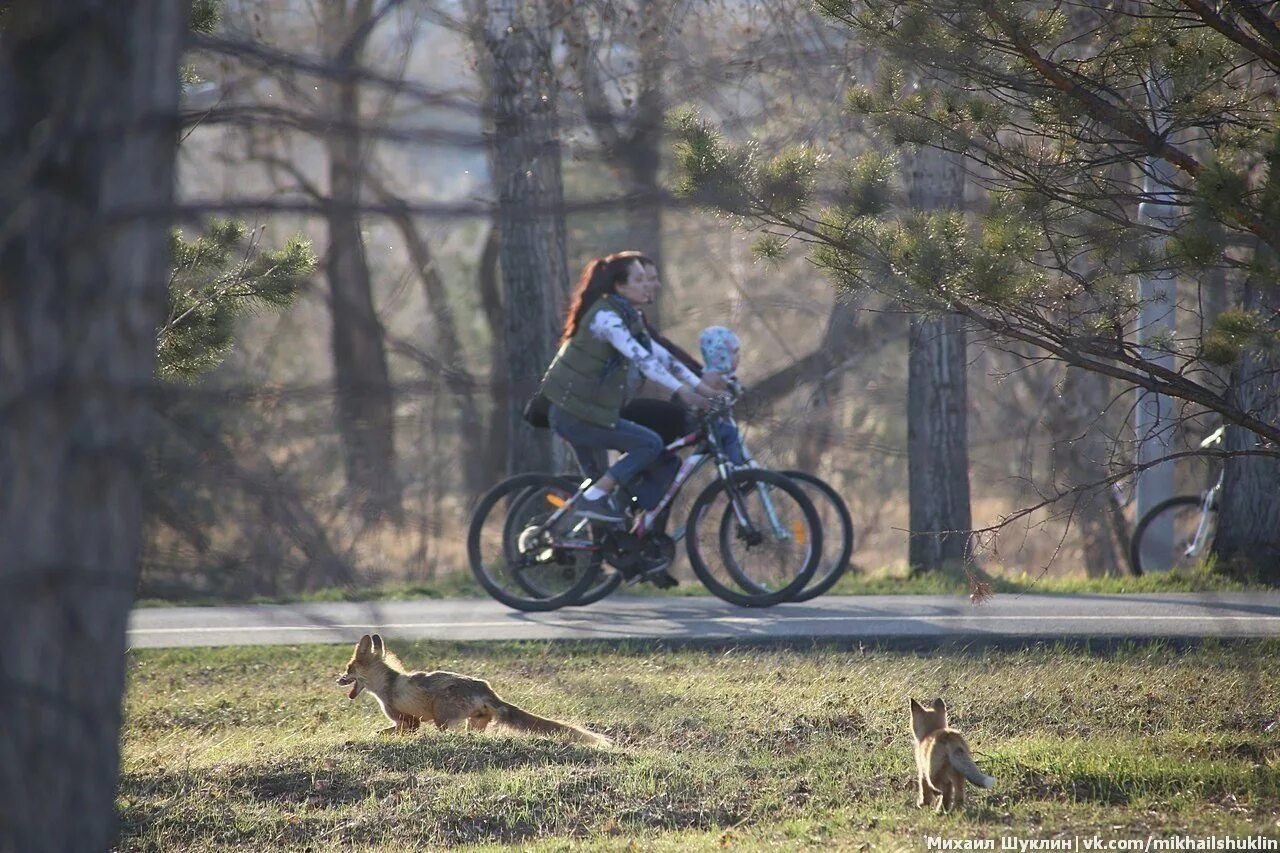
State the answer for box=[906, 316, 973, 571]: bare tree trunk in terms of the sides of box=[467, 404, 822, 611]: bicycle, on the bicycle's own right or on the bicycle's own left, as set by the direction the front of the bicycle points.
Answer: on the bicycle's own left

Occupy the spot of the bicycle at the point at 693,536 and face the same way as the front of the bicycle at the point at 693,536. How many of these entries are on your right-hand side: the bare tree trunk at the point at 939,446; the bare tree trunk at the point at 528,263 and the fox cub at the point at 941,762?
1

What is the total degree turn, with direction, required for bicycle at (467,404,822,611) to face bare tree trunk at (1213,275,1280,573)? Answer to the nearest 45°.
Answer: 0° — it already faces it

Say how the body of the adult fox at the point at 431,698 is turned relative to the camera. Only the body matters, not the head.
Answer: to the viewer's left

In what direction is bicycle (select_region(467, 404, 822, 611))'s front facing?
to the viewer's right

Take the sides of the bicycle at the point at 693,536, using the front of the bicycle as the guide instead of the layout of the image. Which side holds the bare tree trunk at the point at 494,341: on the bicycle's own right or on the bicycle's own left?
on the bicycle's own left

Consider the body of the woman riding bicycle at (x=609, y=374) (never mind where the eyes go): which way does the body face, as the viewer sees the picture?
to the viewer's right

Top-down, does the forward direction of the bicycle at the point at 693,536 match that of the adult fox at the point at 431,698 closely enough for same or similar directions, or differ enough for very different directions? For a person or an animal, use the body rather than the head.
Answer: very different directions

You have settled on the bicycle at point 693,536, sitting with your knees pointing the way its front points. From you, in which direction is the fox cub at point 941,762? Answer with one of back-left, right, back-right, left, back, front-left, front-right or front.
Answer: right

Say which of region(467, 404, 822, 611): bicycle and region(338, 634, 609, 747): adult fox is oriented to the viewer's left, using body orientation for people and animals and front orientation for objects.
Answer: the adult fox

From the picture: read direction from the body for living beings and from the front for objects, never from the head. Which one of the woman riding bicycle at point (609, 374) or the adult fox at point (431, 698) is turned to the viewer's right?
the woman riding bicycle

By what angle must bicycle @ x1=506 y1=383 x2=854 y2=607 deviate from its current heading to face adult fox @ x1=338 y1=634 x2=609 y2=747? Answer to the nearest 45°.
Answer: approximately 135° to its right

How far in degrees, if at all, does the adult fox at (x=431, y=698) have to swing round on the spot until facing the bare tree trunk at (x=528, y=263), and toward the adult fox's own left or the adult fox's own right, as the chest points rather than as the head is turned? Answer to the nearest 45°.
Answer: approximately 90° to the adult fox's own right

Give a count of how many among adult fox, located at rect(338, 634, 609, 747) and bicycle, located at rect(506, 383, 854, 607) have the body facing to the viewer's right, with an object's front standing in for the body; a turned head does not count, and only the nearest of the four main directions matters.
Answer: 1
